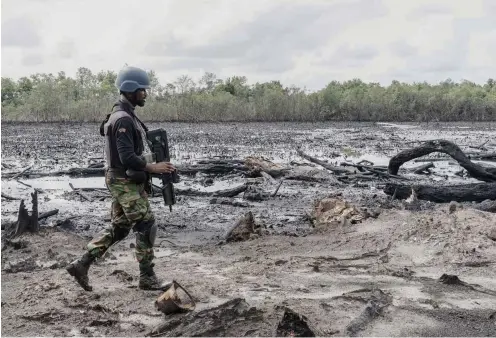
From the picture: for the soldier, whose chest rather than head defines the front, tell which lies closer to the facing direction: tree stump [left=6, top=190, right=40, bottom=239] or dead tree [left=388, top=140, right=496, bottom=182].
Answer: the dead tree

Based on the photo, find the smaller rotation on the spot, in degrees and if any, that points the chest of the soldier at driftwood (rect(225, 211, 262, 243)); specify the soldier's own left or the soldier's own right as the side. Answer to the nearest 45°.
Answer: approximately 45° to the soldier's own left

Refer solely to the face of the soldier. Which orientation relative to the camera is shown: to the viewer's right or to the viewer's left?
to the viewer's right

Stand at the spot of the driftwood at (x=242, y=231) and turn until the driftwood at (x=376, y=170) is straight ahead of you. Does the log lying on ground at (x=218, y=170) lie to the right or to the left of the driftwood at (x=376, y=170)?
left

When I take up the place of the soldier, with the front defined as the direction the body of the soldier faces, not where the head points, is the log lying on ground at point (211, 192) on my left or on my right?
on my left

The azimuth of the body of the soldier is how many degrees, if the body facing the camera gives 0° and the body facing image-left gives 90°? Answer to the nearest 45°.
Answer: approximately 270°

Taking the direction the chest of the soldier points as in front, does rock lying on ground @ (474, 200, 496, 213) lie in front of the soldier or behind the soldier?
in front

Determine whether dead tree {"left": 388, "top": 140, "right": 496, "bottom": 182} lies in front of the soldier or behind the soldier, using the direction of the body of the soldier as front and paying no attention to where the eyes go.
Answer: in front
